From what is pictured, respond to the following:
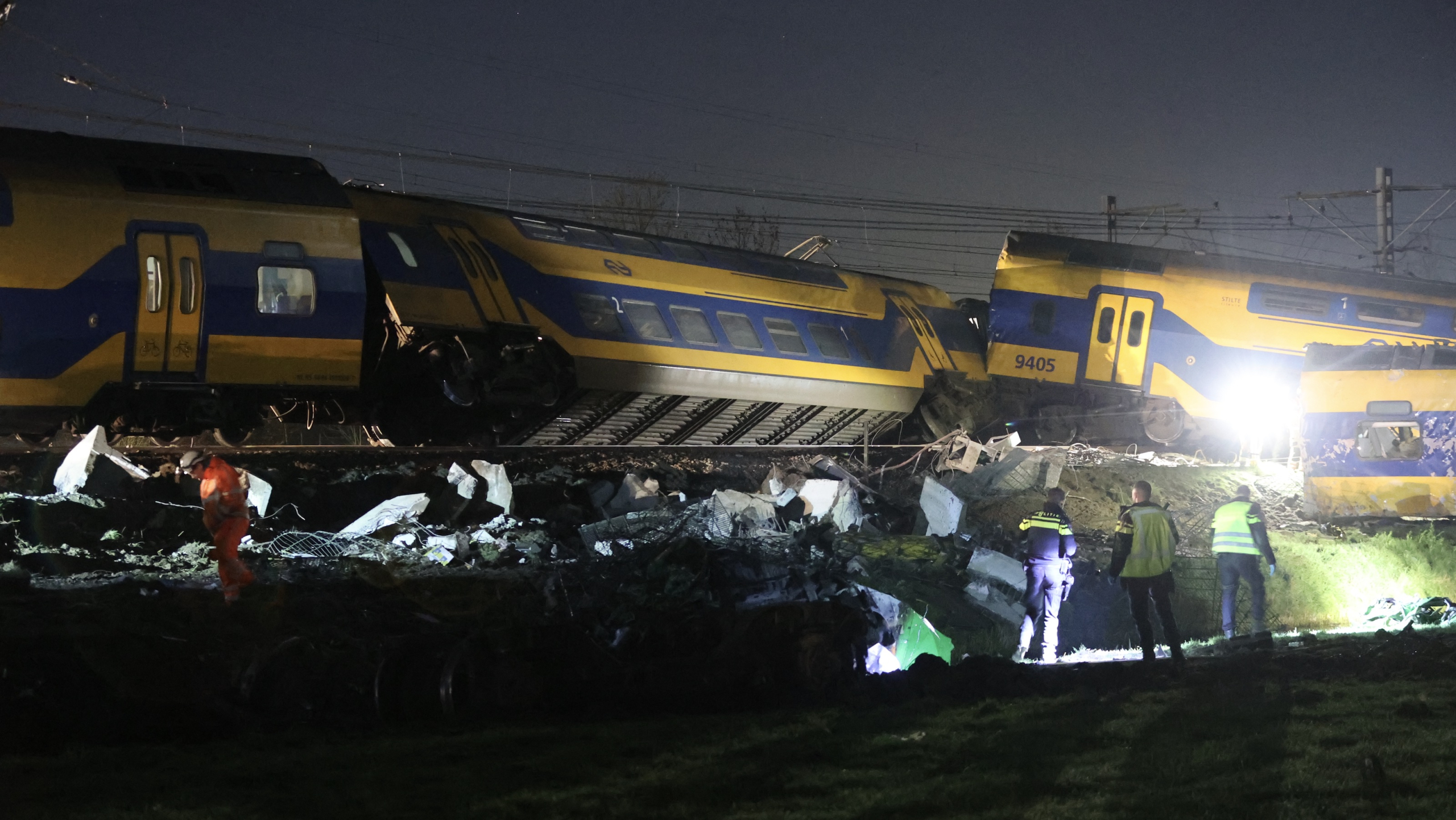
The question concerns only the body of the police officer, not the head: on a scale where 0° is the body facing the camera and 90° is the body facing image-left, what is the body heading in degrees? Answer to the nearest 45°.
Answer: approximately 180°

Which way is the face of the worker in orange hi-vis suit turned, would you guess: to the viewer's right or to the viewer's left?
to the viewer's left

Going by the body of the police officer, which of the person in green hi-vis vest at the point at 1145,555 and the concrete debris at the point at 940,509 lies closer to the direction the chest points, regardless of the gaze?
the concrete debris

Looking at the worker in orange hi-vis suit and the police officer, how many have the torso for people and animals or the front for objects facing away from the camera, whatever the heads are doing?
1

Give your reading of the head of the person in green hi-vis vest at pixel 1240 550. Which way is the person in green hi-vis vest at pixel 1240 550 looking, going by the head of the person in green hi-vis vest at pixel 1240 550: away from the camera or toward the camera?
away from the camera

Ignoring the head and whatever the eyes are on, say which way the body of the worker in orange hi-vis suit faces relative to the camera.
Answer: to the viewer's left

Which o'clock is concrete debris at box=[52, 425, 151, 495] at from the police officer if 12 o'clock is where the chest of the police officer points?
The concrete debris is roughly at 9 o'clock from the police officer.

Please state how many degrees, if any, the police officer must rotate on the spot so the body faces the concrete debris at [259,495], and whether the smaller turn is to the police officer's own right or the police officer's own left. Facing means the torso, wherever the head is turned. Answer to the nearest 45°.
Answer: approximately 90° to the police officer's own left

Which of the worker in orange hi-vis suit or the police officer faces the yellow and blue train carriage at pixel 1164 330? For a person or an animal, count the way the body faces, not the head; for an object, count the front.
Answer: the police officer

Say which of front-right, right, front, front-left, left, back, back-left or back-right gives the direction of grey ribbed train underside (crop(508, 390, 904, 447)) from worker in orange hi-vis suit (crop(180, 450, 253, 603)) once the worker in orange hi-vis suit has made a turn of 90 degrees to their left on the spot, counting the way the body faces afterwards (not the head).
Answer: back-left
